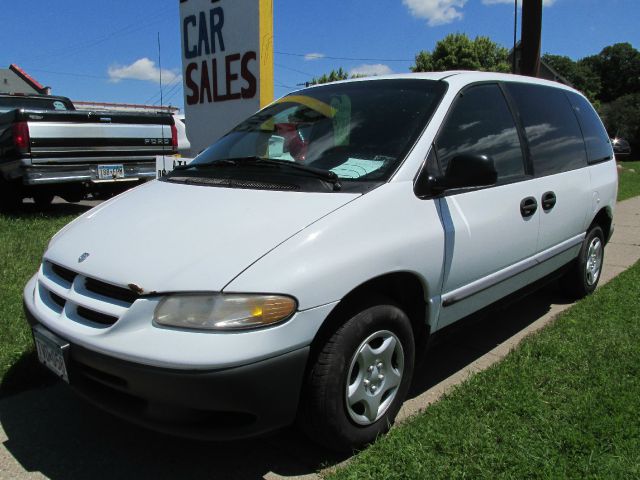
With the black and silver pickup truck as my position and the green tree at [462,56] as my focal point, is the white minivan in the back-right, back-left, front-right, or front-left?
back-right

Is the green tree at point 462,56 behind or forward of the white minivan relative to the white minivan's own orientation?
behind

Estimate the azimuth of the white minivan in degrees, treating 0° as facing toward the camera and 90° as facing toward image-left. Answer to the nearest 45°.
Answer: approximately 45°

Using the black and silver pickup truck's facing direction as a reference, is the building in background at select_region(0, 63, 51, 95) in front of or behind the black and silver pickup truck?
in front

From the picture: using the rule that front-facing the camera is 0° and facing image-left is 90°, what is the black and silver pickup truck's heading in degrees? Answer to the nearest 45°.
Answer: approximately 135°

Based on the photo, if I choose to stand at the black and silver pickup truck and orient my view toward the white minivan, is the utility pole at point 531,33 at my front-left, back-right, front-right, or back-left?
front-left

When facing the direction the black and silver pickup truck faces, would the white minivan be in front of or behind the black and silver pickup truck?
behind

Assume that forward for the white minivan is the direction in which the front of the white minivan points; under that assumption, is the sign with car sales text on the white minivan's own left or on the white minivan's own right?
on the white minivan's own right

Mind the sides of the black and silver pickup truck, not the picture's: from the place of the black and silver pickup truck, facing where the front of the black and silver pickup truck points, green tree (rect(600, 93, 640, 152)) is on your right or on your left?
on your right

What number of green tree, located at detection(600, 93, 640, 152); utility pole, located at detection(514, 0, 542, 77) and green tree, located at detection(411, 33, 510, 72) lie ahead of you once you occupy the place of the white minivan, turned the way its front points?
0

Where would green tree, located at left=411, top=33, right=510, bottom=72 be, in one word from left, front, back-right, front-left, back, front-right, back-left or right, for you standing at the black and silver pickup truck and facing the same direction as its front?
right

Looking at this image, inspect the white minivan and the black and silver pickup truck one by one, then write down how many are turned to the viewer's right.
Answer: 0
